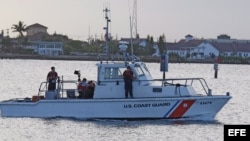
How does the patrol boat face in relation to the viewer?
to the viewer's right
